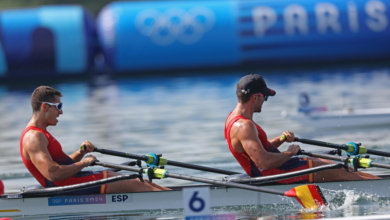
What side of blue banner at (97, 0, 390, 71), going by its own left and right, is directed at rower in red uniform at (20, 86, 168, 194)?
front

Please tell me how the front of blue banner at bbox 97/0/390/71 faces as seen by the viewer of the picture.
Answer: facing the viewer

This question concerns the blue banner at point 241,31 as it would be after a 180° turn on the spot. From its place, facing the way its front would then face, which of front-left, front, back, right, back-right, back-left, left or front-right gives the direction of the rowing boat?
back

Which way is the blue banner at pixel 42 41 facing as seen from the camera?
toward the camera
